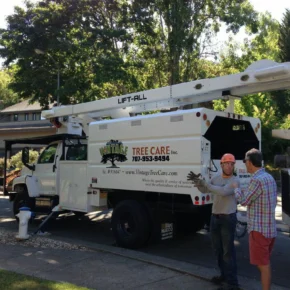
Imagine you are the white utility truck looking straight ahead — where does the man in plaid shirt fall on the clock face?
The man in plaid shirt is roughly at 7 o'clock from the white utility truck.

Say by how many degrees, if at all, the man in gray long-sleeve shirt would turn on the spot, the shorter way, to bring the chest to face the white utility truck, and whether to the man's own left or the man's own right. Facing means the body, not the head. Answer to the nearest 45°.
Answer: approximately 90° to the man's own right

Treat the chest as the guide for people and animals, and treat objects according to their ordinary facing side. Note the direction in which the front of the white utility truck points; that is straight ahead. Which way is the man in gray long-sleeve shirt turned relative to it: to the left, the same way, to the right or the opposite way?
to the left

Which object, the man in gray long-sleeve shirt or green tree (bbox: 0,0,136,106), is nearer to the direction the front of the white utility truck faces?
the green tree

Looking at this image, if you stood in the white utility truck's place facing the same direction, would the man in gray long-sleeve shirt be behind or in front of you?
behind

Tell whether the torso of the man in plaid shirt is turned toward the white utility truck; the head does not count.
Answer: yes

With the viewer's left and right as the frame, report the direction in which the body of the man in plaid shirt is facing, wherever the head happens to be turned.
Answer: facing away from the viewer and to the left of the viewer

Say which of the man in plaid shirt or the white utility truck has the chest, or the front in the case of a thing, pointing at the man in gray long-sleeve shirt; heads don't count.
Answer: the man in plaid shirt

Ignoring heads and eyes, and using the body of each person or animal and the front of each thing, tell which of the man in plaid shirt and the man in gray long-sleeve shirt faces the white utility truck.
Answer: the man in plaid shirt

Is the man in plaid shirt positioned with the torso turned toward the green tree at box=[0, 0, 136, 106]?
yes

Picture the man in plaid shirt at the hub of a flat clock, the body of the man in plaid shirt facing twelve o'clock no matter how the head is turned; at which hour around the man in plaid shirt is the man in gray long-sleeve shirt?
The man in gray long-sleeve shirt is roughly at 12 o'clock from the man in plaid shirt.

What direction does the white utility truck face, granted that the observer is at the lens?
facing away from the viewer and to the left of the viewer
